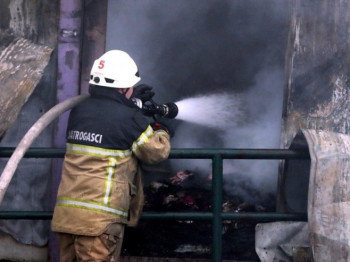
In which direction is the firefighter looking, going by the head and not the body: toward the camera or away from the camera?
away from the camera

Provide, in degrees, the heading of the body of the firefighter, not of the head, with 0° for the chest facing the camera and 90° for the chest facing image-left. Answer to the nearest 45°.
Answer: approximately 225°

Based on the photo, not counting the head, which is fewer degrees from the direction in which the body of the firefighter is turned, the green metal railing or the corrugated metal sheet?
the green metal railing
